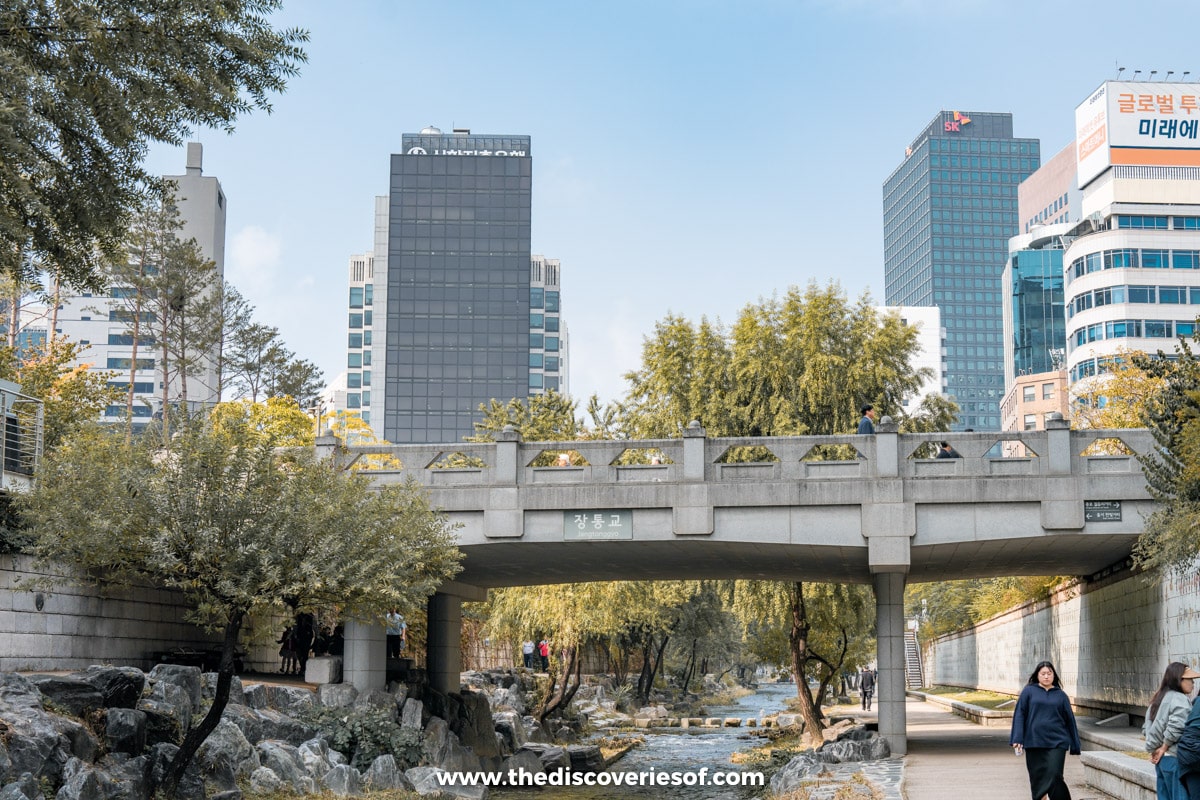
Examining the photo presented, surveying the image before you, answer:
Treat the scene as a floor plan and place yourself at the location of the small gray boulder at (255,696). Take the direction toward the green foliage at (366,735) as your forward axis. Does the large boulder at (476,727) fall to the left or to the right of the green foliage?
left

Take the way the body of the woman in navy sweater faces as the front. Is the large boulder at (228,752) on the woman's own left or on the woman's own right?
on the woman's own right

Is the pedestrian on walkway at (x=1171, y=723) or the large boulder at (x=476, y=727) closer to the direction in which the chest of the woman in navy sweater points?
the pedestrian on walkway

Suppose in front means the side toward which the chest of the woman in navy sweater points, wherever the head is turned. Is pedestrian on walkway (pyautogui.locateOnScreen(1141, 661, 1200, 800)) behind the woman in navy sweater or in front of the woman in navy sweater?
in front

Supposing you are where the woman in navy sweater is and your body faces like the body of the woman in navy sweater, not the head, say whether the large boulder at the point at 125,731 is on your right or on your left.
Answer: on your right

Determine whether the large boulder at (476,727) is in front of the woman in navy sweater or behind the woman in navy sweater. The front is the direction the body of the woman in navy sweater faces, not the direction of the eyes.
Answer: behind

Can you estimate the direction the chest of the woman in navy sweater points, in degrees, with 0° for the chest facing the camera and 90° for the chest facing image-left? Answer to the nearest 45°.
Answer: approximately 0°
